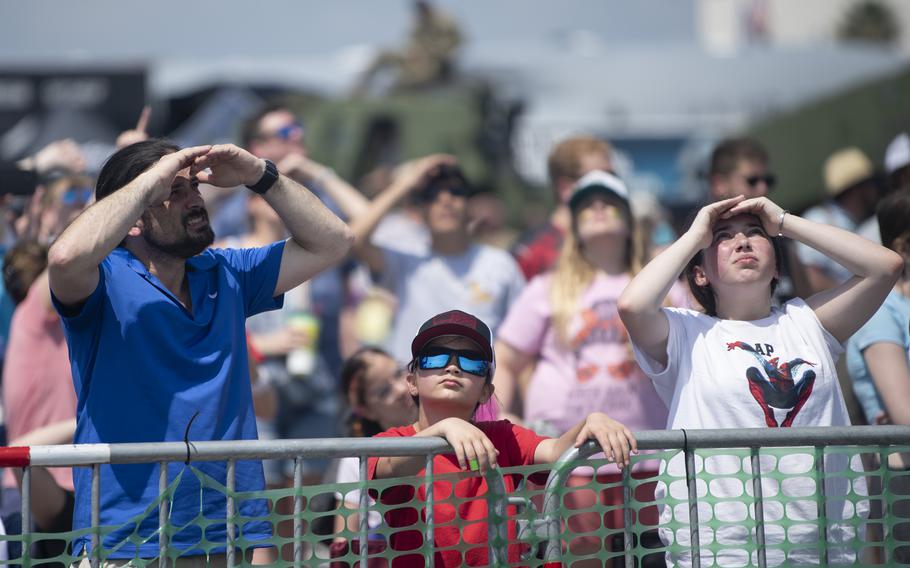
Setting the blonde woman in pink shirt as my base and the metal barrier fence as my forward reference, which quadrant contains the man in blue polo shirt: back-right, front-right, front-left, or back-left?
front-right

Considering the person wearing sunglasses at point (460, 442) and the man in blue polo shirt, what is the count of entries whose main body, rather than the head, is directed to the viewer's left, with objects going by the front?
0

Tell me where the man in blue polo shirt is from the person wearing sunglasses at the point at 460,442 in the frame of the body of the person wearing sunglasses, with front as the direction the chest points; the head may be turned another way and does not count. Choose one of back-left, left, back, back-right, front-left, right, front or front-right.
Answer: right

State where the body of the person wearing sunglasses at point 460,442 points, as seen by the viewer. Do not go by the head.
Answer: toward the camera

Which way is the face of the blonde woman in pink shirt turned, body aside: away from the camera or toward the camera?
toward the camera

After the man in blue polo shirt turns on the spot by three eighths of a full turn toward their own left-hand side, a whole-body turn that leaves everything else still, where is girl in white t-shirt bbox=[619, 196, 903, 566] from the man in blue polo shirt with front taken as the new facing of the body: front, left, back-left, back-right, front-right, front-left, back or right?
right

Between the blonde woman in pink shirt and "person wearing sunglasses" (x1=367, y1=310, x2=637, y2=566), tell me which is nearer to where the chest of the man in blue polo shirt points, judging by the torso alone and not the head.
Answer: the person wearing sunglasses

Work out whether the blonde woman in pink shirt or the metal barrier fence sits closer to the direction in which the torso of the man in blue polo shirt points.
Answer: the metal barrier fence

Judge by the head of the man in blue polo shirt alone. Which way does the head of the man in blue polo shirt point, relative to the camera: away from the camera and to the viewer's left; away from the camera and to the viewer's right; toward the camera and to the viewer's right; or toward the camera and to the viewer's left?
toward the camera and to the viewer's right

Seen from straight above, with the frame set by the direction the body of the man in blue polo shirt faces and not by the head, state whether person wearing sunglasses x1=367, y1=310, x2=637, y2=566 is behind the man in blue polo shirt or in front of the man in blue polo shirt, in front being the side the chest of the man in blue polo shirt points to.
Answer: in front

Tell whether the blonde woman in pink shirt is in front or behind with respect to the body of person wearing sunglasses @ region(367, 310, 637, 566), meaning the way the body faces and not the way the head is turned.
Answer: behind

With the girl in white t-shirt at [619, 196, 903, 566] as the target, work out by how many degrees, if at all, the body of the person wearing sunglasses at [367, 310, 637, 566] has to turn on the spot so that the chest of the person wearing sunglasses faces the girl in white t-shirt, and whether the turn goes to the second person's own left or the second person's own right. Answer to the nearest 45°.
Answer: approximately 90° to the second person's own left

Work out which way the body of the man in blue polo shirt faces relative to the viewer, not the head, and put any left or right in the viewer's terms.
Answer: facing the viewer and to the right of the viewer

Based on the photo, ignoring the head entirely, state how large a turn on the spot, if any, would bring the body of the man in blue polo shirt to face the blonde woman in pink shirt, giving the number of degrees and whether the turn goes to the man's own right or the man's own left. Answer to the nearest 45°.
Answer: approximately 90° to the man's own left

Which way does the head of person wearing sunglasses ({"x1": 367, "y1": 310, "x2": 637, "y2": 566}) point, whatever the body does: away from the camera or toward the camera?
toward the camera

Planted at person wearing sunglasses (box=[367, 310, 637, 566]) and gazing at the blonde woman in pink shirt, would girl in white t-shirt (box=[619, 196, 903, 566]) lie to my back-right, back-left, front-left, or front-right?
front-right
